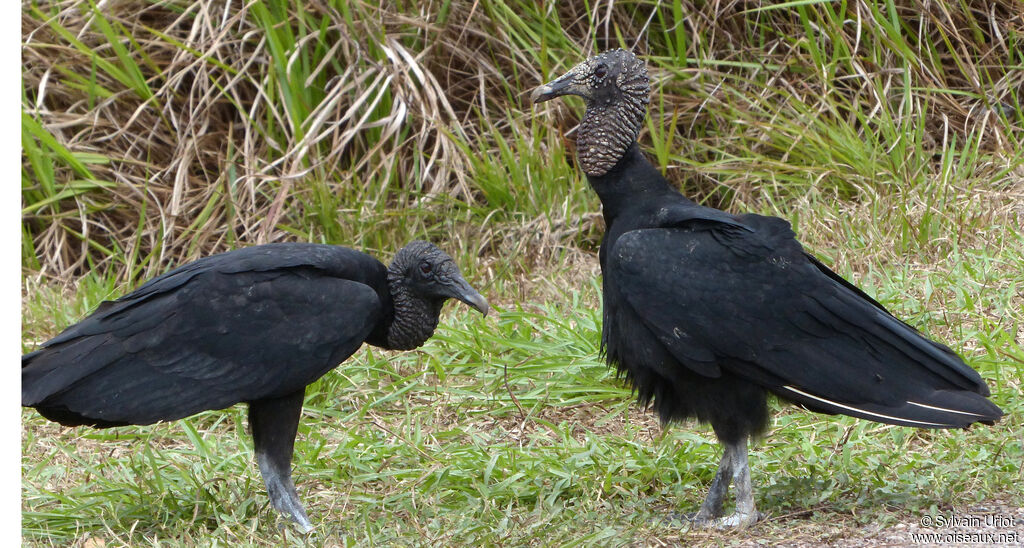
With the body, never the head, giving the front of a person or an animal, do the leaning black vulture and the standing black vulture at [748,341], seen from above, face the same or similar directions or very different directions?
very different directions

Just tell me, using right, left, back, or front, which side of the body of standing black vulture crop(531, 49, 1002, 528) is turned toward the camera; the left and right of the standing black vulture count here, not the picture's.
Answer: left

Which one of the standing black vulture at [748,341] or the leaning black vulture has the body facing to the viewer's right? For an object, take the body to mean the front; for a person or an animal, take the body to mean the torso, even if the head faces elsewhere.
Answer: the leaning black vulture

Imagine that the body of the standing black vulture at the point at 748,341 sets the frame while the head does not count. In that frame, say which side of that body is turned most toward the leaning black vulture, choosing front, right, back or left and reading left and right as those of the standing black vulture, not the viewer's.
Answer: front

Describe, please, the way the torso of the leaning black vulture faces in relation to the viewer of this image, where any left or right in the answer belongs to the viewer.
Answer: facing to the right of the viewer

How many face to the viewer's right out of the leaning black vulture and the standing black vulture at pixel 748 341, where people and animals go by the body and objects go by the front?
1
